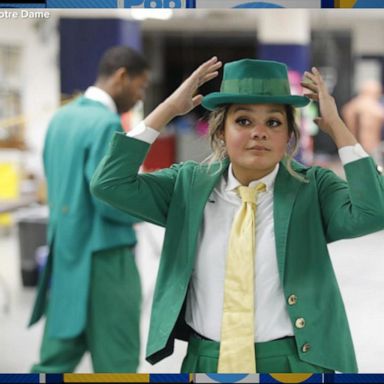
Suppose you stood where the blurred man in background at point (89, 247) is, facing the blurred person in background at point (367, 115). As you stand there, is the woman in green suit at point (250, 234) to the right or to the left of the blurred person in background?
right

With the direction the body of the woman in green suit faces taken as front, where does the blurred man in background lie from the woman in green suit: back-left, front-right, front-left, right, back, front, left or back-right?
back-right

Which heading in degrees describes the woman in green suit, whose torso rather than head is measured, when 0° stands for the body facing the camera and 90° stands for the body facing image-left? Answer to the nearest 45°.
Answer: approximately 0°

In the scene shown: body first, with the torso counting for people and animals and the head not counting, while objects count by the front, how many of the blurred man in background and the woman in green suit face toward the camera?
1

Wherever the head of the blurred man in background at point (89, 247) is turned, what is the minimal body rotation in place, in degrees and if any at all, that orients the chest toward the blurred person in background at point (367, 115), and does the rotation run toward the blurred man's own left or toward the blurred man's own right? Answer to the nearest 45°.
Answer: approximately 45° to the blurred man's own right

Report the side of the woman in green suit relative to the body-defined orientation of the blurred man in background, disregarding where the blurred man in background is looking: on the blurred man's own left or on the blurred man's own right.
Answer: on the blurred man's own right

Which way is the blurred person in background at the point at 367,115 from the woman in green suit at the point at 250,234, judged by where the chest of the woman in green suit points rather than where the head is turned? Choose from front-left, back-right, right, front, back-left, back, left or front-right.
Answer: back-left

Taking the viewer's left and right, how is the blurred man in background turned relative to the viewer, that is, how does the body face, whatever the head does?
facing away from the viewer and to the right of the viewer
